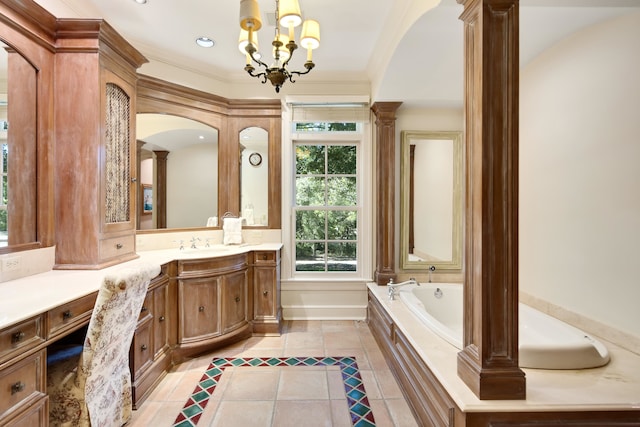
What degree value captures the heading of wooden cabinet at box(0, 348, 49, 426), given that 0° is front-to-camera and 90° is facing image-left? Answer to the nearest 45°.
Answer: approximately 315°

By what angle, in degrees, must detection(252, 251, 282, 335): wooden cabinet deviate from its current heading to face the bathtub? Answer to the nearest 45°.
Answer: approximately 45° to its left

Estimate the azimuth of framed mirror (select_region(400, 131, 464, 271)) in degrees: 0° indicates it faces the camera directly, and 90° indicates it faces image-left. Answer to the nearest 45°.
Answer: approximately 0°

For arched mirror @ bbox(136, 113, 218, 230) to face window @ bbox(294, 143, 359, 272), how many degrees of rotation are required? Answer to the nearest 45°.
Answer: approximately 45° to its left

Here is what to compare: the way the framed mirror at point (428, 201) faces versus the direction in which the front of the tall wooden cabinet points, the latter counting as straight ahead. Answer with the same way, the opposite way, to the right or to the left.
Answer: to the right

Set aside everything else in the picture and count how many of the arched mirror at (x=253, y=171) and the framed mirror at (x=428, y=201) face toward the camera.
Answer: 2

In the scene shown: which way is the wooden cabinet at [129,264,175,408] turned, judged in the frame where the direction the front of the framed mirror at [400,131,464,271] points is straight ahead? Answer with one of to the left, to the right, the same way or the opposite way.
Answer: to the left

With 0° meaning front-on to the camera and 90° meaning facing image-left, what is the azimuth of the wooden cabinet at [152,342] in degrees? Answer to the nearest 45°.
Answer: approximately 315°

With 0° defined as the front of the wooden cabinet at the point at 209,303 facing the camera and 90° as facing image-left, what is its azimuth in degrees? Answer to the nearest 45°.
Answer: approximately 315°

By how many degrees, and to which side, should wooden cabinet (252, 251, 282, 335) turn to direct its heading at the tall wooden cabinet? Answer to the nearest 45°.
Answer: approximately 45° to its right
